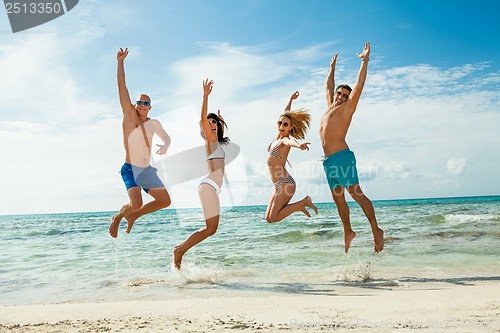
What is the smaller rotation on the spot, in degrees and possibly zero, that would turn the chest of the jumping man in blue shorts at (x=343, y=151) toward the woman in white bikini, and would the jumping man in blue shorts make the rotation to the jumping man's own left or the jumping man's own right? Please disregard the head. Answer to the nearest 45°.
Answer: approximately 45° to the jumping man's own right

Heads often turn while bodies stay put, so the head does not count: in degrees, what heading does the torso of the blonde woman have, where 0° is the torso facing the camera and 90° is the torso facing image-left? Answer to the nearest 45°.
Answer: approximately 45°

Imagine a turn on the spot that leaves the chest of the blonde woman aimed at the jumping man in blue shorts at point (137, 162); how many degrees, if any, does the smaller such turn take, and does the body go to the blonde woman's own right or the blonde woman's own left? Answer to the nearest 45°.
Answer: approximately 45° to the blonde woman's own right

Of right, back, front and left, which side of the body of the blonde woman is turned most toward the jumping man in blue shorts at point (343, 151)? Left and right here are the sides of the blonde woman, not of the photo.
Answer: left

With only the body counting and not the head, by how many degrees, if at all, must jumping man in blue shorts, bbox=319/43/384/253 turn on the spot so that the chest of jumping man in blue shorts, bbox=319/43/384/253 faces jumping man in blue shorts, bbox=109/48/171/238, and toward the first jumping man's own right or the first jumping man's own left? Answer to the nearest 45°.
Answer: approximately 45° to the first jumping man's own right
